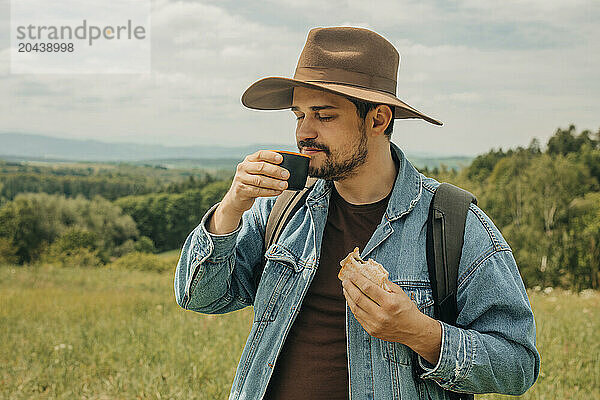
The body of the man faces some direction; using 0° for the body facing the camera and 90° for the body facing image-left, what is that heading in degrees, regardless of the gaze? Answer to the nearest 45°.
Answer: approximately 45°
